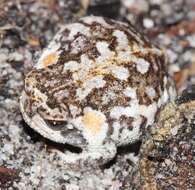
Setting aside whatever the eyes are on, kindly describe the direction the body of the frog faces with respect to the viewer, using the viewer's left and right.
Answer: facing the viewer and to the left of the viewer
